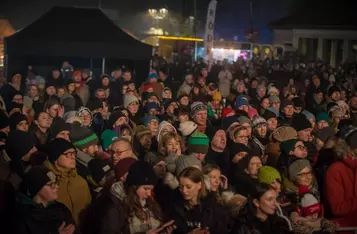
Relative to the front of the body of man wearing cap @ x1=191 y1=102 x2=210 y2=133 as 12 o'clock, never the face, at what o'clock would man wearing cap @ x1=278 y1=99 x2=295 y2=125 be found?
man wearing cap @ x1=278 y1=99 x2=295 y2=125 is roughly at 9 o'clock from man wearing cap @ x1=191 y1=102 x2=210 y2=133.

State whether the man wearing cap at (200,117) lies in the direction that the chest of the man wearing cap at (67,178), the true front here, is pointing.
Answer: no

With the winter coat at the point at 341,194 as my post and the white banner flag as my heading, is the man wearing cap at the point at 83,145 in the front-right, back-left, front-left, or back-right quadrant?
front-left

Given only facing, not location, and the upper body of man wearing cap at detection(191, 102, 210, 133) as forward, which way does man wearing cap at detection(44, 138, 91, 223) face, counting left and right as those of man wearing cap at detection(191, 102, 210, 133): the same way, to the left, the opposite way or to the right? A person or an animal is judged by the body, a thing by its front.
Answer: the same way

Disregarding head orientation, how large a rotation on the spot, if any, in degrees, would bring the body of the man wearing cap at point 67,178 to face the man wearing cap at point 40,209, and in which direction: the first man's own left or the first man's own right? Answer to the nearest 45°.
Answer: approximately 45° to the first man's own right

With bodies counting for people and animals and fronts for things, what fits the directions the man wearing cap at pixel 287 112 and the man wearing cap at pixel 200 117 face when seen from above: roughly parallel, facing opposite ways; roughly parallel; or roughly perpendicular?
roughly parallel

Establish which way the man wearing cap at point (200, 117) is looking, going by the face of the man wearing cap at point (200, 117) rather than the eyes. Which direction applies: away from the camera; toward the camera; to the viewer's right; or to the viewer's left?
toward the camera

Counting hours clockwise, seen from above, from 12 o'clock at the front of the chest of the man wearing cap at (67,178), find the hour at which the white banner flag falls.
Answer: The white banner flag is roughly at 8 o'clock from the man wearing cap.

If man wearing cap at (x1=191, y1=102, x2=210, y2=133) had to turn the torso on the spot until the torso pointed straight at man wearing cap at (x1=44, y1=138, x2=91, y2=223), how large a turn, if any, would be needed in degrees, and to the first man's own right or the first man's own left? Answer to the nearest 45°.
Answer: approximately 45° to the first man's own right

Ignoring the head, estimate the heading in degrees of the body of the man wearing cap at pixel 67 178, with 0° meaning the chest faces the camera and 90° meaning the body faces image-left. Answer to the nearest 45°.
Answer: approximately 315°

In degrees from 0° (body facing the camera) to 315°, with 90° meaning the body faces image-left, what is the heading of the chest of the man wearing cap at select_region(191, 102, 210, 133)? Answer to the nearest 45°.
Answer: approximately 315°

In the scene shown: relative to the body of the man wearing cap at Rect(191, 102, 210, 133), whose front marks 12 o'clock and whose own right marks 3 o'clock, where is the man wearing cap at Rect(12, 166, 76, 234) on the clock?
the man wearing cap at Rect(12, 166, 76, 234) is roughly at 2 o'clock from the man wearing cap at Rect(191, 102, 210, 133).

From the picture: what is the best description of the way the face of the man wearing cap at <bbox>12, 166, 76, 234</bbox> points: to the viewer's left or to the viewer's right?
to the viewer's right

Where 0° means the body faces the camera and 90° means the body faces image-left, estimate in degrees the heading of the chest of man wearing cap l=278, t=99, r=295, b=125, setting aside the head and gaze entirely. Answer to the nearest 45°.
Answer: approximately 315°

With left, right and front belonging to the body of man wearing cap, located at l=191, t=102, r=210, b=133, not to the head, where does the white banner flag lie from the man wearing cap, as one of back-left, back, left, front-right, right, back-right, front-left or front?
back-left

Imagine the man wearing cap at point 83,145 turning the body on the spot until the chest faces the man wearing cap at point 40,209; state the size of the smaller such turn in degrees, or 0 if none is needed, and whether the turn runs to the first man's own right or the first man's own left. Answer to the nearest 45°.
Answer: approximately 90° to the first man's own right
